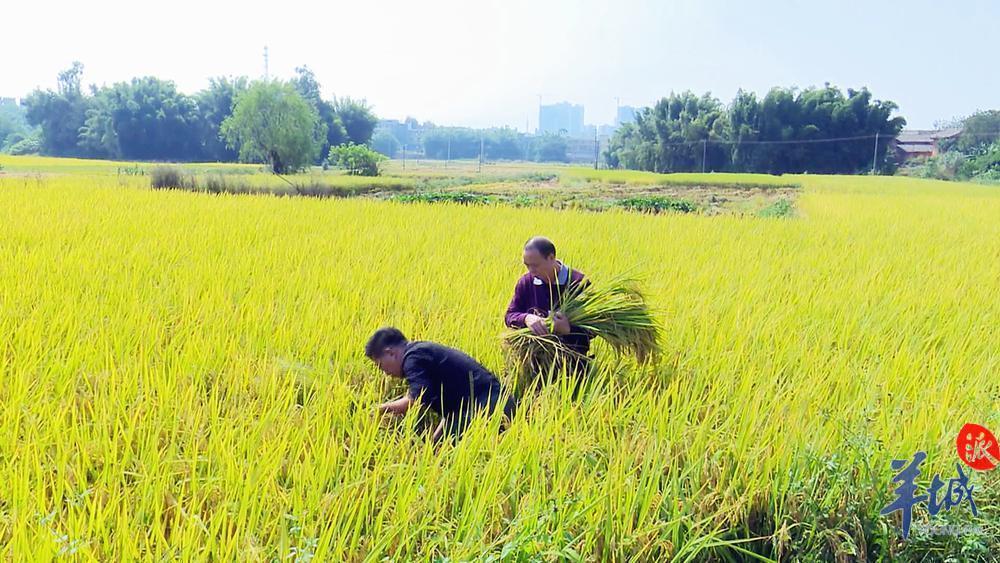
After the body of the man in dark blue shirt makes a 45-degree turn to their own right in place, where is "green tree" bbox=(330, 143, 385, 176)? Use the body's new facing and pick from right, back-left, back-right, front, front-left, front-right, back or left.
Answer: front-right

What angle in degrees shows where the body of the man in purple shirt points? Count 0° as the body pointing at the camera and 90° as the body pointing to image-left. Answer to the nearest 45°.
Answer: approximately 45°

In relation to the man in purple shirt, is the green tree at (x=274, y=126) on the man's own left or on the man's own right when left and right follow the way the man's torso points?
on the man's own right

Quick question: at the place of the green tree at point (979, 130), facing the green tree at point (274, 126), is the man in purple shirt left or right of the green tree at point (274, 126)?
left

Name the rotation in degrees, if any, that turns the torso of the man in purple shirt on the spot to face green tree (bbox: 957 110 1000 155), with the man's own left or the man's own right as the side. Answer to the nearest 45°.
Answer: approximately 180°

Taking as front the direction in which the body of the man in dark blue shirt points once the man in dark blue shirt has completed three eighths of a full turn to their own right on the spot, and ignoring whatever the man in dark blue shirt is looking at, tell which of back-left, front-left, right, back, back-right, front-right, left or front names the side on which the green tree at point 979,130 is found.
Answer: front

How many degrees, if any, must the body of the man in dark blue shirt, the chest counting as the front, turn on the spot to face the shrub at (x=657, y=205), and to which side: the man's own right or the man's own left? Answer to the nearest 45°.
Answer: approximately 90° to the man's own right

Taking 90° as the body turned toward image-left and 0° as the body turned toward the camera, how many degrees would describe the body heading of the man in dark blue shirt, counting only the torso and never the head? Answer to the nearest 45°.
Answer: approximately 90°

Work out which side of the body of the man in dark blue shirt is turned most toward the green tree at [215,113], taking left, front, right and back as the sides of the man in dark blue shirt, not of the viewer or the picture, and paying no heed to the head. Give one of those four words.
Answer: right

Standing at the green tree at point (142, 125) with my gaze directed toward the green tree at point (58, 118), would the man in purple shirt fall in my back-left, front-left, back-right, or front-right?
back-left

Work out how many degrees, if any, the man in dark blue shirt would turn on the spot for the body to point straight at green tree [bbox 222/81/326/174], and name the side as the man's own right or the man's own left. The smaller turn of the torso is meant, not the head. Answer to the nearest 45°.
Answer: approximately 90° to the man's own right

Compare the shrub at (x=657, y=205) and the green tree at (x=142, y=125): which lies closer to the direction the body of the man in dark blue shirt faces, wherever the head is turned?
the green tree
